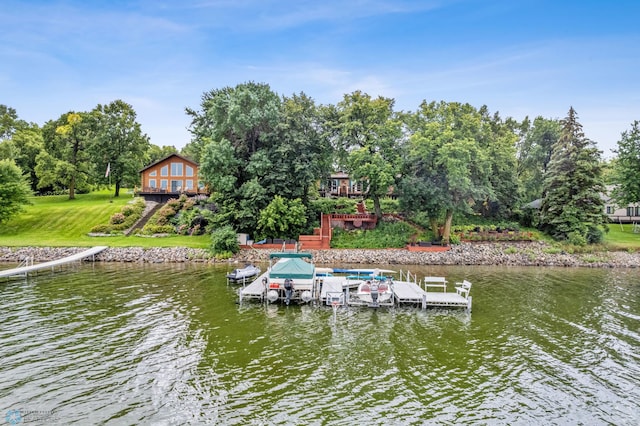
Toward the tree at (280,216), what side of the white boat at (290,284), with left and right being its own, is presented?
front

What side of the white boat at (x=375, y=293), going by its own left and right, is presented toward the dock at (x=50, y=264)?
left

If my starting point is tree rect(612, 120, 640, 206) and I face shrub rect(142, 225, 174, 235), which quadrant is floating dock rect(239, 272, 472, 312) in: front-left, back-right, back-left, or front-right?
front-left

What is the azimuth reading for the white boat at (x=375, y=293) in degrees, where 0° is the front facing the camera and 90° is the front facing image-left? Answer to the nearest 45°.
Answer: approximately 180°

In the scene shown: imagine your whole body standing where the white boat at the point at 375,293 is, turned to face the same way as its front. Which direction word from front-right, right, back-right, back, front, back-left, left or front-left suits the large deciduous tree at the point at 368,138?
front

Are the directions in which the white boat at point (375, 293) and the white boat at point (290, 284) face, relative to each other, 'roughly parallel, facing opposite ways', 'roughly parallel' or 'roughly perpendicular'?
roughly parallel

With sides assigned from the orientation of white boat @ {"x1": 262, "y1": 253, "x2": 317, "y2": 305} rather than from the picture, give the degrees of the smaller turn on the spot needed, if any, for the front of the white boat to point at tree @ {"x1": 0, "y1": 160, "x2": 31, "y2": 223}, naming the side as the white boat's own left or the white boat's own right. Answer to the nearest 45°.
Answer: approximately 45° to the white boat's own left

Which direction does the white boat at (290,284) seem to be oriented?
away from the camera

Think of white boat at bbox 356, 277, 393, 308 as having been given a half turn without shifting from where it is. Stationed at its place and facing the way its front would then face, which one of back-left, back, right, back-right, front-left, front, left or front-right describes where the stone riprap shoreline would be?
back

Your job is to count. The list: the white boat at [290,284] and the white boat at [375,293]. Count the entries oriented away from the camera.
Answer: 2

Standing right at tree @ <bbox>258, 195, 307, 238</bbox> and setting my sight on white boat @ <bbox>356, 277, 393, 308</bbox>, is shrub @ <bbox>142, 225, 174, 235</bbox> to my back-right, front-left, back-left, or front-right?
back-right

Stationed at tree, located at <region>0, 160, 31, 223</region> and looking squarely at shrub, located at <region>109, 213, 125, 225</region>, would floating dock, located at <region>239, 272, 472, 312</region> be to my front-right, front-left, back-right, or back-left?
front-right

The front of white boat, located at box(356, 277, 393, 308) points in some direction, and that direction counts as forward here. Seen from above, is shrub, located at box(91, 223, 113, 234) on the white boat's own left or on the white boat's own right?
on the white boat's own left
